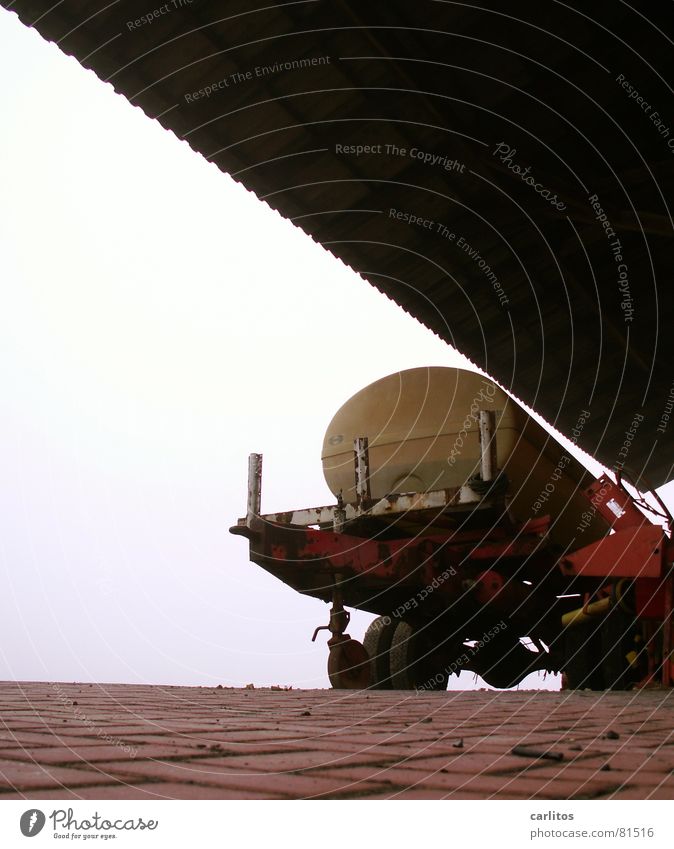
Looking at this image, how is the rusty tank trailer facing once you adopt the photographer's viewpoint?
facing the viewer and to the left of the viewer
